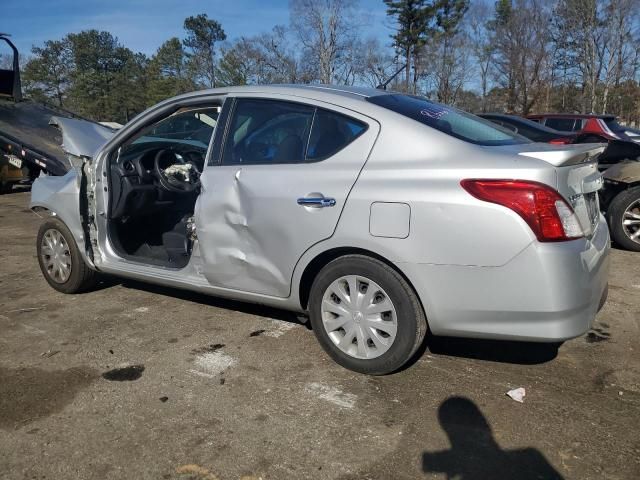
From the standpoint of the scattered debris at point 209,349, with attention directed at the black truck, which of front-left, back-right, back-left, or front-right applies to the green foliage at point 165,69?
front-right

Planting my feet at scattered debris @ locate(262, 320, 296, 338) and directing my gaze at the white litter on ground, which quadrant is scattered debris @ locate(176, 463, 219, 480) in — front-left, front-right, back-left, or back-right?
front-right

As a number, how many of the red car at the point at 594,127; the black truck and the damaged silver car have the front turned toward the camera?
0

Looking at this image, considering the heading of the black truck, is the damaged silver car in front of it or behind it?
behind

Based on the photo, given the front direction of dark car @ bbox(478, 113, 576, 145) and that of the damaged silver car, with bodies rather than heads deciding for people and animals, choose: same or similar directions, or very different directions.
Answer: same or similar directions

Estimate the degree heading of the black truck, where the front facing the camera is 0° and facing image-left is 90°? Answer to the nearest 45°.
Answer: approximately 135°

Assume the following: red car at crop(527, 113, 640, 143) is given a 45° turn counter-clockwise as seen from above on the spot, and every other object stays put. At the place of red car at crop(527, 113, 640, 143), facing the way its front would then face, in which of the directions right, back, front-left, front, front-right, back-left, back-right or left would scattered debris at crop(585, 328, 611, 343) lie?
left

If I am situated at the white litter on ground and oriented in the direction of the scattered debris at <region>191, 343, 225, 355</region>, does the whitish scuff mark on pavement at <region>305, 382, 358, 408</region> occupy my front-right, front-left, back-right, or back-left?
front-left

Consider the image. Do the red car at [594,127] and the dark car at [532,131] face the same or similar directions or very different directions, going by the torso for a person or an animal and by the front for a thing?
same or similar directions

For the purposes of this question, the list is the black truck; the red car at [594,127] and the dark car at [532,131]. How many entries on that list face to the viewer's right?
0

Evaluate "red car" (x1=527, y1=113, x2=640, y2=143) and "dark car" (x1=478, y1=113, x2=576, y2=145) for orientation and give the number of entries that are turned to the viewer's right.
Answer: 0

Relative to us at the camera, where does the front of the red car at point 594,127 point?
facing away from the viewer and to the left of the viewer

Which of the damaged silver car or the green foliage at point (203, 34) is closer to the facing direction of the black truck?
the green foliage

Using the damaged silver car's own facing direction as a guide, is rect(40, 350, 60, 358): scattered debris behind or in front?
in front

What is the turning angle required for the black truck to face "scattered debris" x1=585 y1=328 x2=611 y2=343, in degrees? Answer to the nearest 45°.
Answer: approximately 135° to its left

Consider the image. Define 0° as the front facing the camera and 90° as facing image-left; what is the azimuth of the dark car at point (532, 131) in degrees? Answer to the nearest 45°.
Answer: approximately 135°
